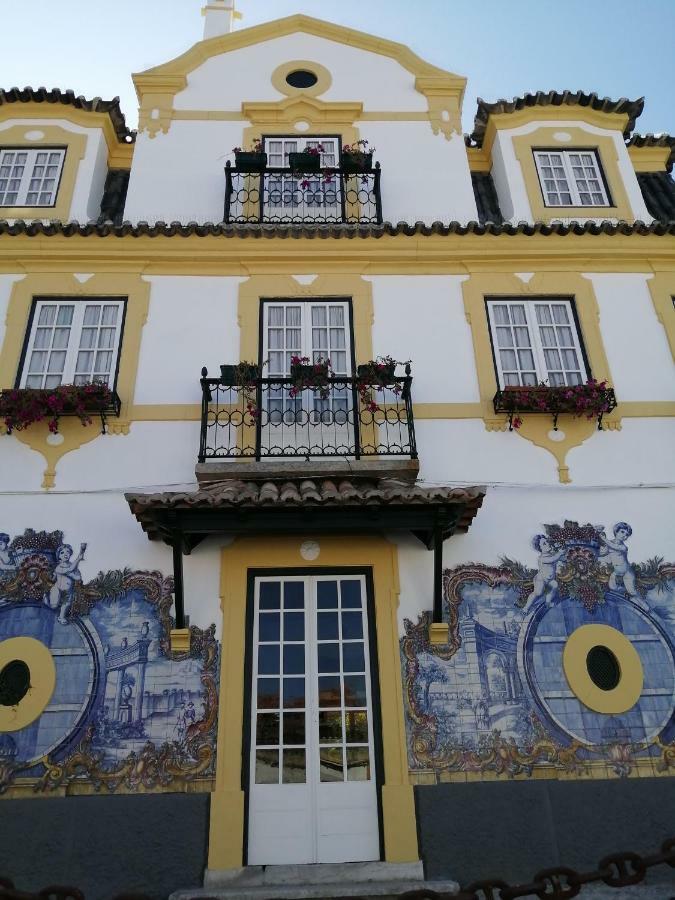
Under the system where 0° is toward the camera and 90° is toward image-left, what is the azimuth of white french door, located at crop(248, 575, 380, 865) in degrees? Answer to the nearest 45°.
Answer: approximately 0°
